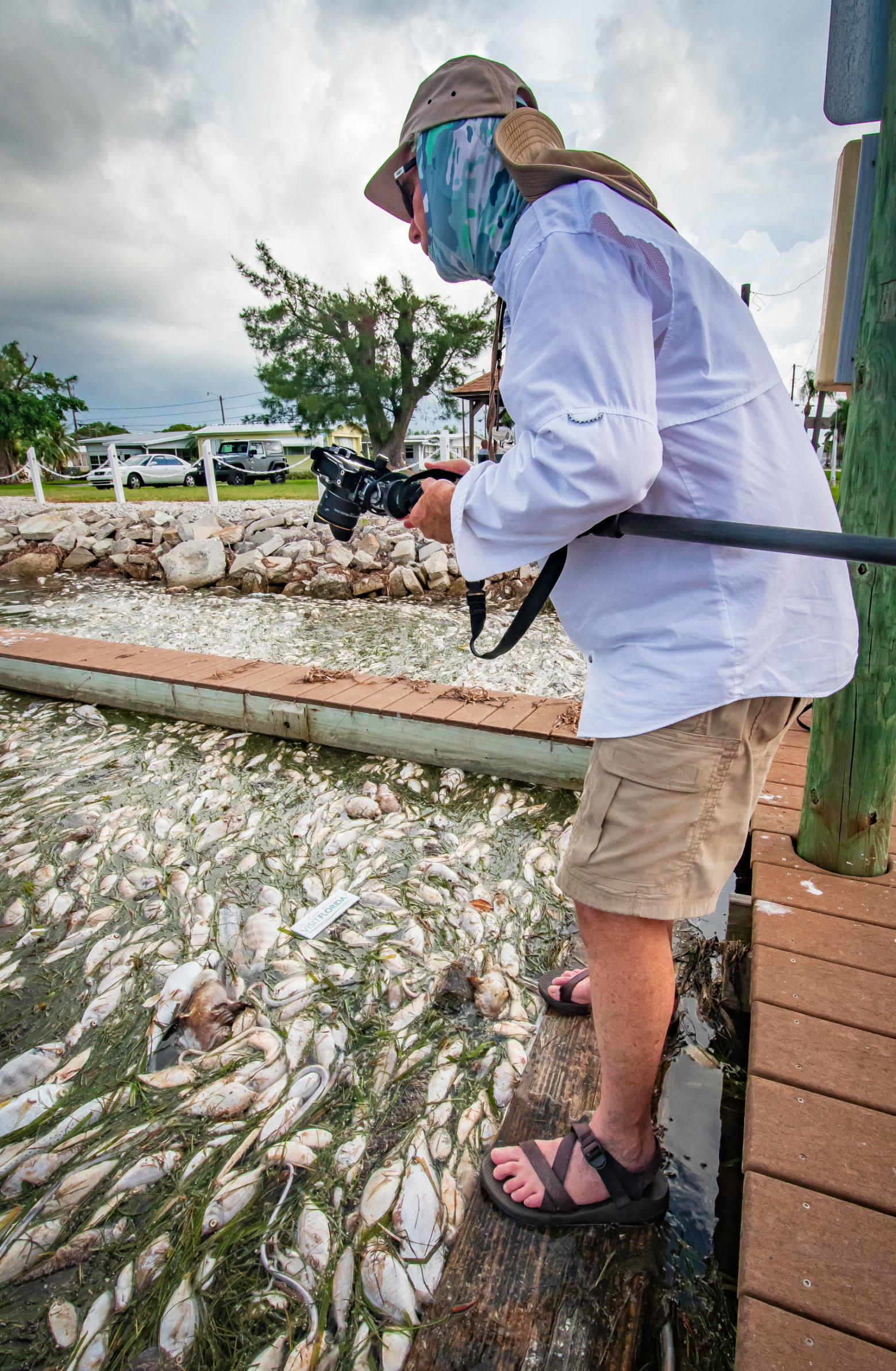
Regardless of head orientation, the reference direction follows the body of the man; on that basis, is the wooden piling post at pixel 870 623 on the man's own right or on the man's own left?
on the man's own right

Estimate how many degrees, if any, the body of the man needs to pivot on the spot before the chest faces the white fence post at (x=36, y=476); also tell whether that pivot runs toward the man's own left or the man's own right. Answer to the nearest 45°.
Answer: approximately 45° to the man's own right

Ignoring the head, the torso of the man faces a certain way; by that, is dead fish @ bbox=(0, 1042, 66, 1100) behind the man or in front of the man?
in front

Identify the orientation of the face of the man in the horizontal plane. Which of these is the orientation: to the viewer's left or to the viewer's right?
to the viewer's left

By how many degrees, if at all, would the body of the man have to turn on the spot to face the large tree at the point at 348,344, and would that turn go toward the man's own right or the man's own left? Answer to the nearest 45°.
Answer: approximately 90° to the man's own right

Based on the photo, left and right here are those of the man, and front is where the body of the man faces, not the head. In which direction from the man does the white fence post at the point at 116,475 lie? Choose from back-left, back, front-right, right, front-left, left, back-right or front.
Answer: front-right

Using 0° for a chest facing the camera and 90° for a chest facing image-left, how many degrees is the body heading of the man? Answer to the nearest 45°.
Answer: approximately 90°
